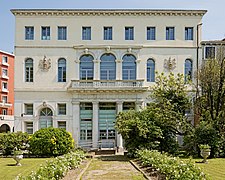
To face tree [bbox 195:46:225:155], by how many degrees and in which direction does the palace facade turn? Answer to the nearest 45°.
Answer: approximately 45° to its left

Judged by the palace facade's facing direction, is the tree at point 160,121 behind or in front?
in front

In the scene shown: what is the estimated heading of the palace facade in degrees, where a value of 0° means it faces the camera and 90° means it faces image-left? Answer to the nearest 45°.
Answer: approximately 0°

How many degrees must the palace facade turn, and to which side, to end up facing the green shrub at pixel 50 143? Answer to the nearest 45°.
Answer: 0° — it already faces it

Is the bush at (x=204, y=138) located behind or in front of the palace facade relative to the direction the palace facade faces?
in front
